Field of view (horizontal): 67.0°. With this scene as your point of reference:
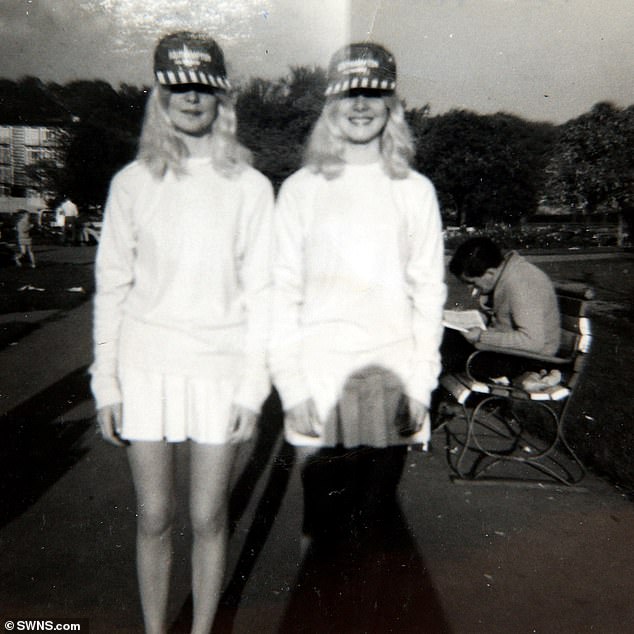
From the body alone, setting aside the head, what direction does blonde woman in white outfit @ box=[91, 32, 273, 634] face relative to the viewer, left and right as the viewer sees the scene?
facing the viewer

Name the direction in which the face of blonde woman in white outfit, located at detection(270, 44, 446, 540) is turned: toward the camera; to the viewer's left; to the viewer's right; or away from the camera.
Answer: toward the camera

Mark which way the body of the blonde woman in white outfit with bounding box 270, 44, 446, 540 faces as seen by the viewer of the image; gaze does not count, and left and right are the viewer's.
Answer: facing the viewer

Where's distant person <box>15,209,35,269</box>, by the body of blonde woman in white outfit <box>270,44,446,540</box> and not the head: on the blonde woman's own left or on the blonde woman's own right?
on the blonde woman's own right

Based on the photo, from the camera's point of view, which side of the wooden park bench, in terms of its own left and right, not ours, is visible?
left

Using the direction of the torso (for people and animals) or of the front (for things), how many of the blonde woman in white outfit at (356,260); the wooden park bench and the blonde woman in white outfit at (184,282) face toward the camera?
2

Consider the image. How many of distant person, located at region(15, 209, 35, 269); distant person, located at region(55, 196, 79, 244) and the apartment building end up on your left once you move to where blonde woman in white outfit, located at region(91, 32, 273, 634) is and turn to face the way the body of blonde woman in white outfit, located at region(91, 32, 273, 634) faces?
0

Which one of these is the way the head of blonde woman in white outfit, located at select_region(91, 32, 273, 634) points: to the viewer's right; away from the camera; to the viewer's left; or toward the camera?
toward the camera

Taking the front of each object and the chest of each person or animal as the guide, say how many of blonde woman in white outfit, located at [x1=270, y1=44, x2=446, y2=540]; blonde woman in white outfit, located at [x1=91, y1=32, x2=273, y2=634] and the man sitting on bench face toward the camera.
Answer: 2

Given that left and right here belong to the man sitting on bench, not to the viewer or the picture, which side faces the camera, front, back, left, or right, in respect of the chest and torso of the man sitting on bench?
left

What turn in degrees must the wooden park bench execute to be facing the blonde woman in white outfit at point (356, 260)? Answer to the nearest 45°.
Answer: approximately 90° to its left

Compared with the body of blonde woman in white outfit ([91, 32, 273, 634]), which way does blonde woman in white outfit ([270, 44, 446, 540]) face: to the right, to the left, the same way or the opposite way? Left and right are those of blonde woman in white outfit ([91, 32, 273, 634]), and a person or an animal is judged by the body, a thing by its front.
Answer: the same way

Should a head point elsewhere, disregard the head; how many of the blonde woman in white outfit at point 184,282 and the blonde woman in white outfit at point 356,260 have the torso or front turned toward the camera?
2

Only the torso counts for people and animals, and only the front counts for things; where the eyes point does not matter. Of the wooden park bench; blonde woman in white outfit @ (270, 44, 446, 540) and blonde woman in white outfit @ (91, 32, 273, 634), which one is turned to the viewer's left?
the wooden park bench
